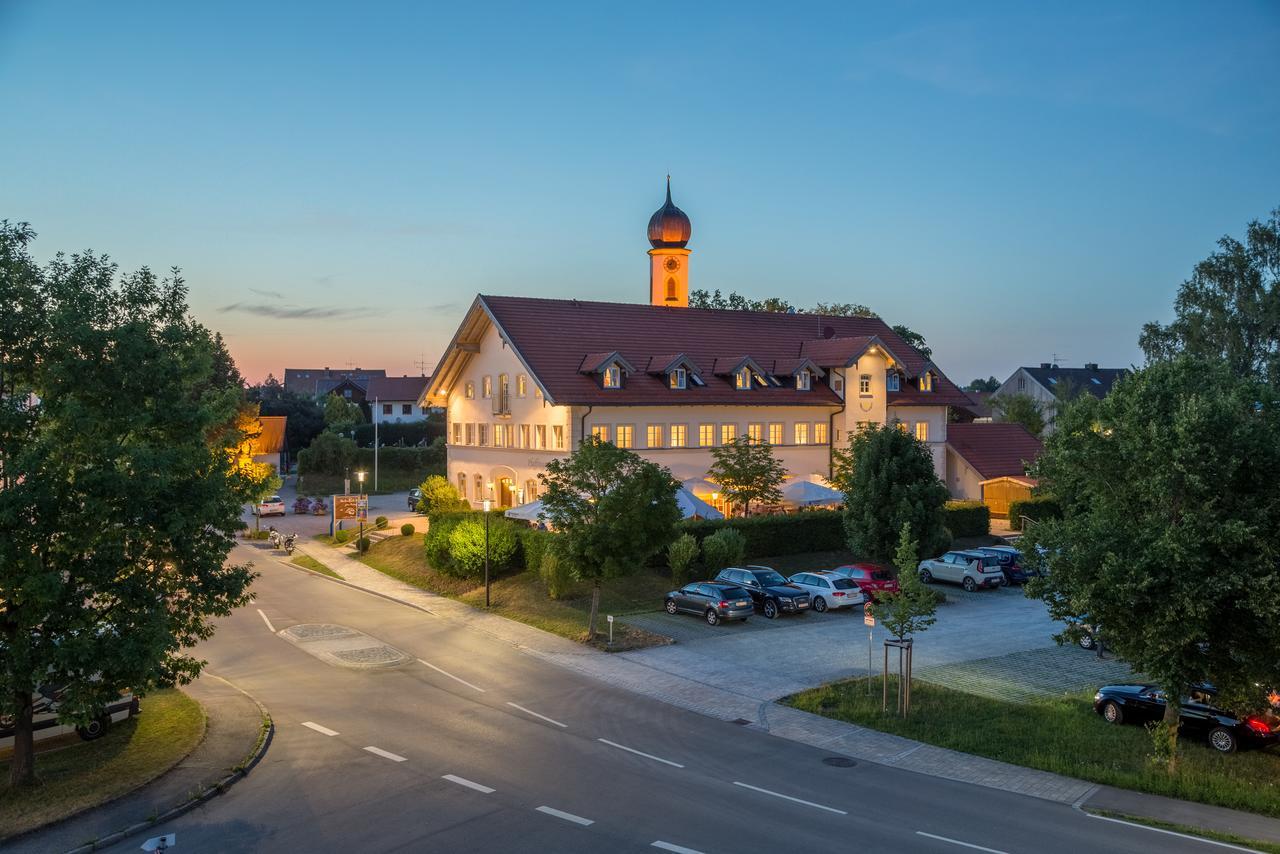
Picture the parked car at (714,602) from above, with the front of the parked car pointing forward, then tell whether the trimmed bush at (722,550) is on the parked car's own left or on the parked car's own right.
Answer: on the parked car's own right

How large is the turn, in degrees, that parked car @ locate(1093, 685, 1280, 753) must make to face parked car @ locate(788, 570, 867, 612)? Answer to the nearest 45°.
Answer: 0° — it already faces it

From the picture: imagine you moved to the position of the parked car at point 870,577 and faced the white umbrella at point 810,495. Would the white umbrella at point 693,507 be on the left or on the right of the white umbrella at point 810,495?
left

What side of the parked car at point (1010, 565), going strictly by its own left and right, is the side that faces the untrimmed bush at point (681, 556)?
left

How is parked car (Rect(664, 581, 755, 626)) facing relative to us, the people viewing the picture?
facing away from the viewer and to the left of the viewer

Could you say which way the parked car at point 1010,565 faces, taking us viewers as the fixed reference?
facing away from the viewer and to the left of the viewer

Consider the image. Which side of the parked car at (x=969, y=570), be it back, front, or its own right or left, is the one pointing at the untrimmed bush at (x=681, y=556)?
left

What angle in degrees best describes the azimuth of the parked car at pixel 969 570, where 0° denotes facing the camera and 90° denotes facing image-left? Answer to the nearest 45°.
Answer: approximately 135°

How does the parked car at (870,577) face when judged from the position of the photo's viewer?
facing away from the viewer and to the left of the viewer
